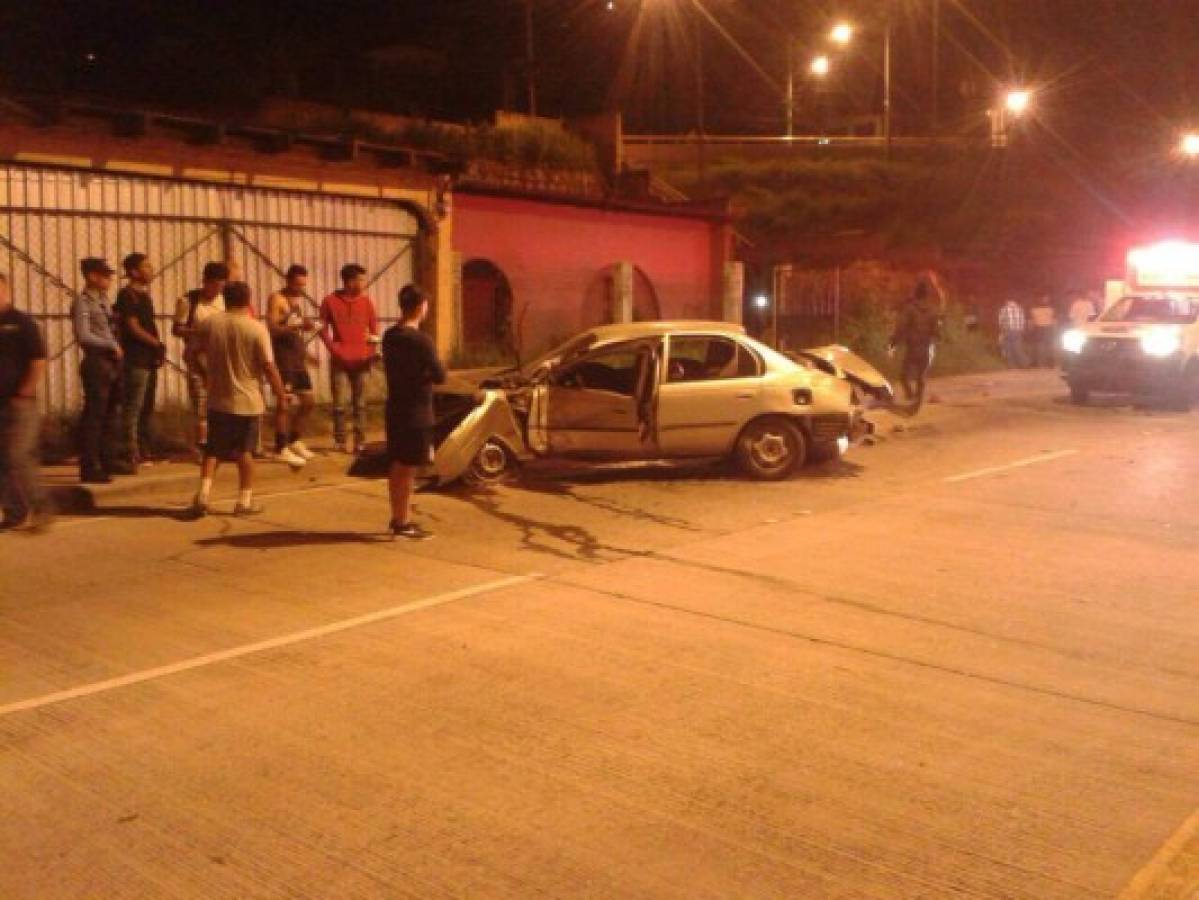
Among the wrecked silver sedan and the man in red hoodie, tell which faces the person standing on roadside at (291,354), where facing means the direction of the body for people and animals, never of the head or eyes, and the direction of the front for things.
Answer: the wrecked silver sedan

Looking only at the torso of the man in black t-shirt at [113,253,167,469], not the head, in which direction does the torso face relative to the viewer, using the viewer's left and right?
facing to the right of the viewer

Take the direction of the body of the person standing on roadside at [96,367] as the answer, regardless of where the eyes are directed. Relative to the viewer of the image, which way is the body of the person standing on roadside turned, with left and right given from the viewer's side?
facing to the right of the viewer

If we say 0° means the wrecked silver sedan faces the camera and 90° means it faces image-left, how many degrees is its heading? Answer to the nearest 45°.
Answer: approximately 90°

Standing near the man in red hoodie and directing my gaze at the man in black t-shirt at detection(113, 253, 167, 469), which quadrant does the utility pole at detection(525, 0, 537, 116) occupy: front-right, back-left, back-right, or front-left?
back-right

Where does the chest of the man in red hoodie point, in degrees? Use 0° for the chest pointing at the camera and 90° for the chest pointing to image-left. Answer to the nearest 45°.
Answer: approximately 0°

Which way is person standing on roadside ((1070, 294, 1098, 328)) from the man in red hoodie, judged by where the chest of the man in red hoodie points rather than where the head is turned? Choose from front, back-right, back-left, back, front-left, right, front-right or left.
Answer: back-left

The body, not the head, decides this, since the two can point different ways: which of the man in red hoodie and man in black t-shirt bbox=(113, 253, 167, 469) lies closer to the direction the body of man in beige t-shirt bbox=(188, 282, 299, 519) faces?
the man in red hoodie

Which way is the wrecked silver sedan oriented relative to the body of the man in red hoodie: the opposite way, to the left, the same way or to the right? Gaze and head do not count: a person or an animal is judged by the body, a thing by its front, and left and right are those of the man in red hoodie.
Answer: to the right

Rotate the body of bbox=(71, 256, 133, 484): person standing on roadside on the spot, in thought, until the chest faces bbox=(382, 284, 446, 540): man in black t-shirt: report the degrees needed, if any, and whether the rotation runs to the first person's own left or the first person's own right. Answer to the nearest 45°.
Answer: approximately 45° to the first person's own right
